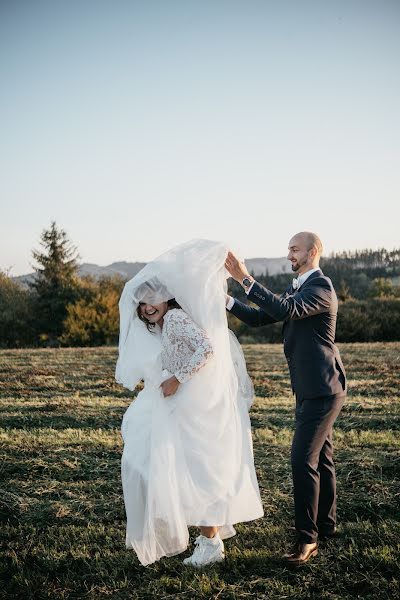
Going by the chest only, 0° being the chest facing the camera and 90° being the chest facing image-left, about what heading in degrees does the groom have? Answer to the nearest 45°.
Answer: approximately 90°

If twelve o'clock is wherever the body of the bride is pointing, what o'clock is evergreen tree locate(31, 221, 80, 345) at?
The evergreen tree is roughly at 4 o'clock from the bride.

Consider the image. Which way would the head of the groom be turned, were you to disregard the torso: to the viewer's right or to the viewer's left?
to the viewer's left

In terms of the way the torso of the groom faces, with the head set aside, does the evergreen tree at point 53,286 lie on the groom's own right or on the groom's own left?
on the groom's own right

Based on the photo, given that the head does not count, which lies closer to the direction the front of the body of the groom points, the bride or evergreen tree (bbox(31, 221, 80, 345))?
the bride

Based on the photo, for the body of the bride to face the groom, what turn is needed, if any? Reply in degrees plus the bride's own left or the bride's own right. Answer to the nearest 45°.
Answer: approximately 135° to the bride's own left
